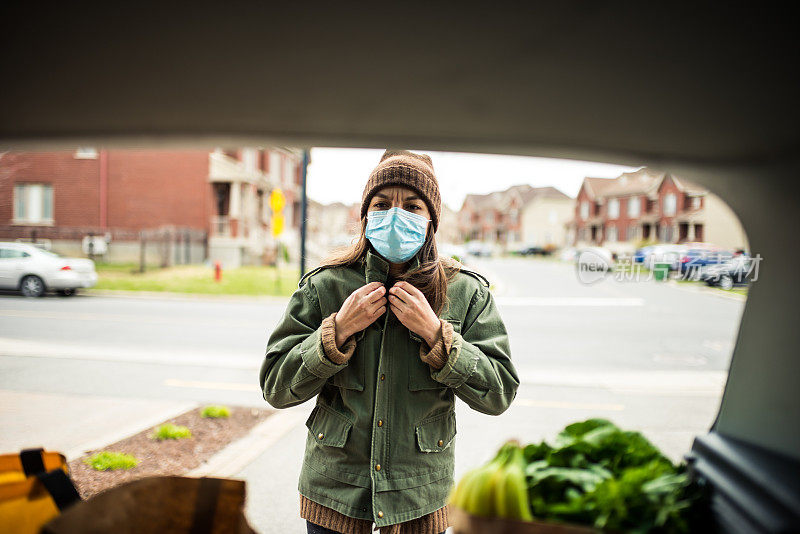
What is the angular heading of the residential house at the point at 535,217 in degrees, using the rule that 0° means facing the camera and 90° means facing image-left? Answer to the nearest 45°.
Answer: approximately 45°

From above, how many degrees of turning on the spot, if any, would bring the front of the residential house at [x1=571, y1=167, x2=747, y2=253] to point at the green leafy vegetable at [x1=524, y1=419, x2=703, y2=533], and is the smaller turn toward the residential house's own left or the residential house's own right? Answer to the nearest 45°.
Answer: approximately 45° to the residential house's own left

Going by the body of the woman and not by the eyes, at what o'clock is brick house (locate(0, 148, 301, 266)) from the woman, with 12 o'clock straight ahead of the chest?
The brick house is roughly at 5 o'clock from the woman.

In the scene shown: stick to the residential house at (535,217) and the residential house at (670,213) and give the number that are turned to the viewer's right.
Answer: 0

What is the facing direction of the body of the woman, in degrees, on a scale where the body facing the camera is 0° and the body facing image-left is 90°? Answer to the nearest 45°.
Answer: approximately 0°

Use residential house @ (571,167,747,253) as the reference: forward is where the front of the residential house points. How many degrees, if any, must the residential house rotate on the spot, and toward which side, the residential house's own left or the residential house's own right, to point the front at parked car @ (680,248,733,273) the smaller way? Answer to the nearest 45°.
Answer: approximately 45° to the residential house's own left

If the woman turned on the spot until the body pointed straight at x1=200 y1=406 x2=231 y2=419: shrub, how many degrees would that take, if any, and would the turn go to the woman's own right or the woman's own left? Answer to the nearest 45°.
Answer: approximately 135° to the woman's own right

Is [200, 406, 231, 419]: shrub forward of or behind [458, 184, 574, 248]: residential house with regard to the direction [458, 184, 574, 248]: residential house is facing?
forward

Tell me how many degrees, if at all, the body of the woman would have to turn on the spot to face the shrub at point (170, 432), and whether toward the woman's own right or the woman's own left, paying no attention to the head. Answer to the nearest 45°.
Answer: approximately 135° to the woman's own right

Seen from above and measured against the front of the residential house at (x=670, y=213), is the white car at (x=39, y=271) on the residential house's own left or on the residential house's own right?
on the residential house's own right

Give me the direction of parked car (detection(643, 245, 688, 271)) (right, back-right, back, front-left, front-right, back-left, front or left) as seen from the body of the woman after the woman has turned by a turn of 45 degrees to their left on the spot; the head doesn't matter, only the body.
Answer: left

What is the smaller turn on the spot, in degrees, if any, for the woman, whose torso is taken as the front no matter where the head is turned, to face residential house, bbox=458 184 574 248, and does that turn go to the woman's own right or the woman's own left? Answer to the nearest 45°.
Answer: approximately 180°
